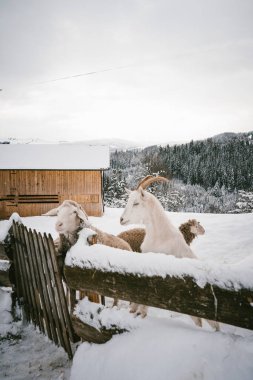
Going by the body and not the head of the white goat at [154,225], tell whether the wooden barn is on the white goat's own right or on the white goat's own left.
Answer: on the white goat's own right

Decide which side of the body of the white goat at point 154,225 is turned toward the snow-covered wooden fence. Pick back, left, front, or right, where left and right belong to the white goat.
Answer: left

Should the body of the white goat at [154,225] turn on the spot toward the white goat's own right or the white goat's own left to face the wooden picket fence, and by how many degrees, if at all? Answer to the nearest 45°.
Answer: approximately 45° to the white goat's own left

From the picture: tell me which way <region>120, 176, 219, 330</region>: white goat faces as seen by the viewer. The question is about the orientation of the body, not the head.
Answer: to the viewer's left
